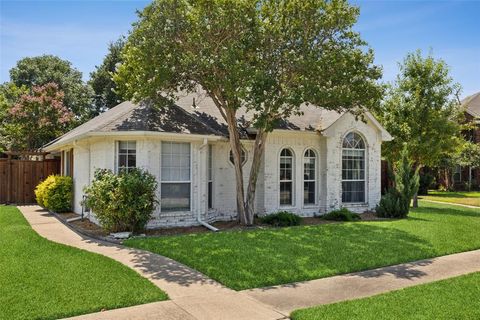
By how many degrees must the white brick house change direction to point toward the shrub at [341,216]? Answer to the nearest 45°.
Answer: approximately 90° to its left

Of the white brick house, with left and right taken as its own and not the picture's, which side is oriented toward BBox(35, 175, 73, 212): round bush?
right

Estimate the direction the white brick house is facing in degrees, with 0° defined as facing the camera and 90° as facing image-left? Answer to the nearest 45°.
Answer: approximately 0°

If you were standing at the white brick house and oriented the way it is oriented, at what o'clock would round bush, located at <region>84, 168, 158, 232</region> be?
The round bush is roughly at 1 o'clock from the white brick house.

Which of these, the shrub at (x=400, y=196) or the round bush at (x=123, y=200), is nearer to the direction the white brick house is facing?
the round bush

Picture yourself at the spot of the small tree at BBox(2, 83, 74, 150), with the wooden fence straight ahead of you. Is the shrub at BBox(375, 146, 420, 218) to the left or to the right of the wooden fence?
left

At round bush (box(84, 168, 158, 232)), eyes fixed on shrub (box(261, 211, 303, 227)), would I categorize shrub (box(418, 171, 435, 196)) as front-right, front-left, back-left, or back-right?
front-left

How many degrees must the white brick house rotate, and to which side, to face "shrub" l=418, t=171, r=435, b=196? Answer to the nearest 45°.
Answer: approximately 135° to its left

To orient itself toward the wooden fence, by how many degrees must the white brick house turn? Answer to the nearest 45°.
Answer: approximately 135° to its right

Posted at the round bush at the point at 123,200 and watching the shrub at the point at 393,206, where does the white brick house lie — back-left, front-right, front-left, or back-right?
front-left

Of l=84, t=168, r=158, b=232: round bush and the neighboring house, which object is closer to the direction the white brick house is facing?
the round bush

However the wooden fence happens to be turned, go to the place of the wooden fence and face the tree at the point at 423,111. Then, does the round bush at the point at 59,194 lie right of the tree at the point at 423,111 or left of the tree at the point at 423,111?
right

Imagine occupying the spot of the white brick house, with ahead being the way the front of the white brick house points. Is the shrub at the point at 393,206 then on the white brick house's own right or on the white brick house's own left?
on the white brick house's own left
